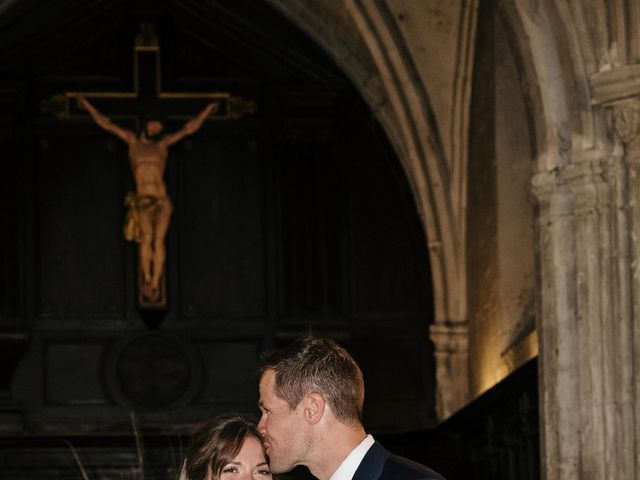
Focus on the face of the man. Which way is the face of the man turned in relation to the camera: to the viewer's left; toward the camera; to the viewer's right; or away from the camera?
to the viewer's left

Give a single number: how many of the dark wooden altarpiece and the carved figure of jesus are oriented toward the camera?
2

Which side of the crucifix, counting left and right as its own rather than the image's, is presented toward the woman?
front

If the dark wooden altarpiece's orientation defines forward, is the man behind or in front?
in front

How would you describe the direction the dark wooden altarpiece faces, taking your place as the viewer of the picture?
facing the viewer

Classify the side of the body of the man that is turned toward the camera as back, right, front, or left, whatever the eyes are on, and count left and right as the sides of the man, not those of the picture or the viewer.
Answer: left

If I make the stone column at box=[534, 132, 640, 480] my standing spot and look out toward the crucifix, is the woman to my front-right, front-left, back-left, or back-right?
back-left

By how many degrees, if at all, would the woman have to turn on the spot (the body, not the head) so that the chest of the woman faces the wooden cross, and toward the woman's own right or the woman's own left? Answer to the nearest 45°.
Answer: approximately 135° to the woman's own left

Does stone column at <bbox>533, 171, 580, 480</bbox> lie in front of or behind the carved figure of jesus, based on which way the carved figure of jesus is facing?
in front

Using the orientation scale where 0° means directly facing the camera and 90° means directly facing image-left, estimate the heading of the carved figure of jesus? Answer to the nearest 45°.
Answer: approximately 0°

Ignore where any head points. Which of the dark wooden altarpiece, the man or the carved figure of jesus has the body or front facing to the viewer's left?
the man
